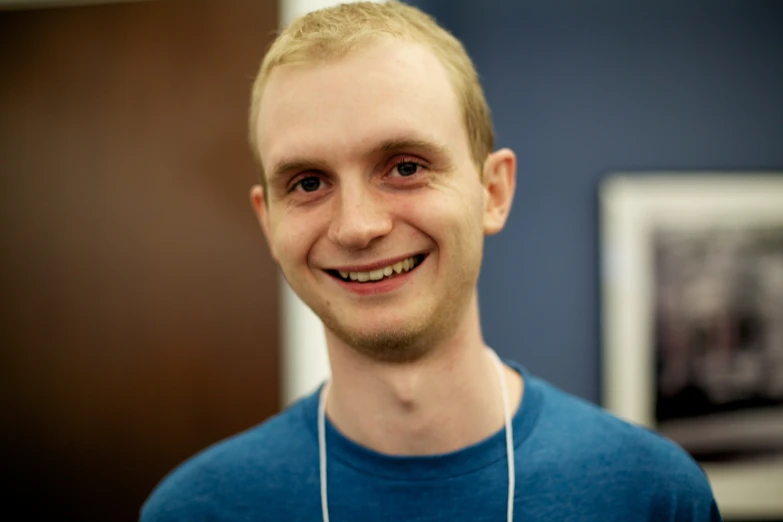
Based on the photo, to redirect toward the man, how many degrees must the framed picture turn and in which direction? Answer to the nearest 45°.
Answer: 0° — it already faces them

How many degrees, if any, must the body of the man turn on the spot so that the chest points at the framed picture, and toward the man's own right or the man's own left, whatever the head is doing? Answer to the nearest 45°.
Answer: approximately 135° to the man's own left

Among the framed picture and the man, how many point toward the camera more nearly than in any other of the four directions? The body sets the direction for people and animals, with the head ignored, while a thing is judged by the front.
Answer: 2

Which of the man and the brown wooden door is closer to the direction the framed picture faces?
the man

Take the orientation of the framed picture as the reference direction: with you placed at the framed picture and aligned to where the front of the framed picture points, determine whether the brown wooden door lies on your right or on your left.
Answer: on your right

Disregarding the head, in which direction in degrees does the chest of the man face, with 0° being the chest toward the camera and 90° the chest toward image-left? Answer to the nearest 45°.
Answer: approximately 0°

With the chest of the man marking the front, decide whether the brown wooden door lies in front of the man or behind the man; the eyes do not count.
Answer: behind
